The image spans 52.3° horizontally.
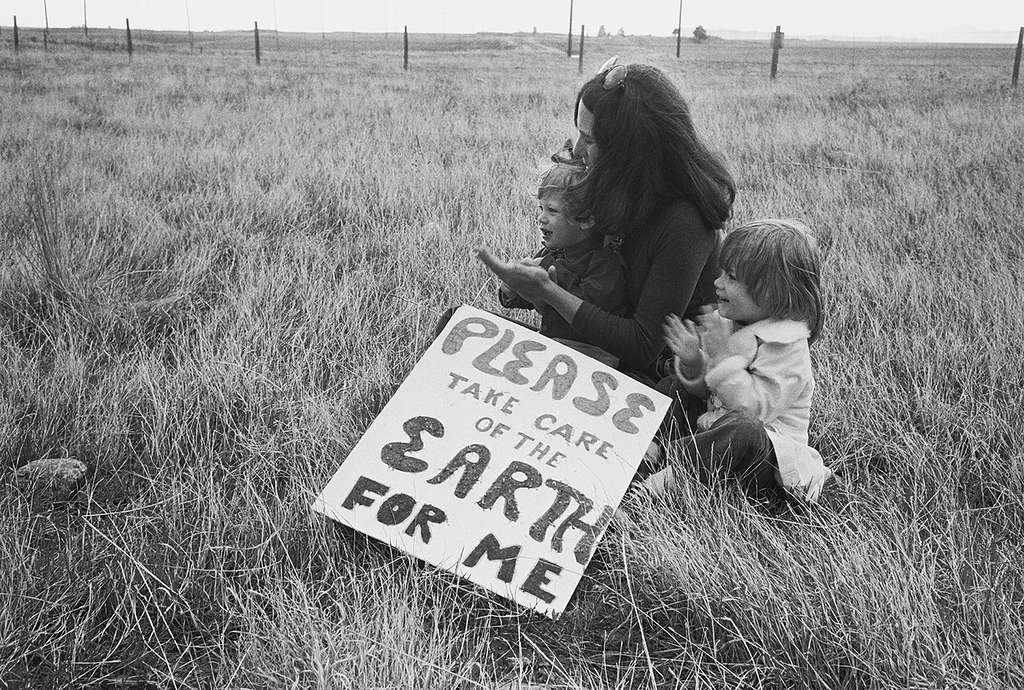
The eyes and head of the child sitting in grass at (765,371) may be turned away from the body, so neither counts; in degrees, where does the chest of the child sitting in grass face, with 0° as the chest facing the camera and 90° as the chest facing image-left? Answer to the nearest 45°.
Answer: approximately 90°

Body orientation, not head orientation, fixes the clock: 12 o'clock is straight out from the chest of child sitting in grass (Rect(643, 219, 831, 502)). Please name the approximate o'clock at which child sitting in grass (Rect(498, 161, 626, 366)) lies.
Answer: child sitting in grass (Rect(498, 161, 626, 366)) is roughly at 1 o'clock from child sitting in grass (Rect(643, 219, 831, 502)).

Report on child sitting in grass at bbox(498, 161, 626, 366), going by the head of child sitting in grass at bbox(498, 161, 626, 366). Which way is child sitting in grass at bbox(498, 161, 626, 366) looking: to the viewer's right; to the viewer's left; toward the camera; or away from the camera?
to the viewer's left

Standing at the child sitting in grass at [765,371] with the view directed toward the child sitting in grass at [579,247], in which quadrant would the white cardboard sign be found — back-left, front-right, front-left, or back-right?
front-left

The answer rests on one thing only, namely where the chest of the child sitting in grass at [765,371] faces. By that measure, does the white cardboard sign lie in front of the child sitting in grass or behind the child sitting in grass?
in front

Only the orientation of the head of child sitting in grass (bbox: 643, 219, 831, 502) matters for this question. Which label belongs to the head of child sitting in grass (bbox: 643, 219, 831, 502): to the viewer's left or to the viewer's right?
to the viewer's left
